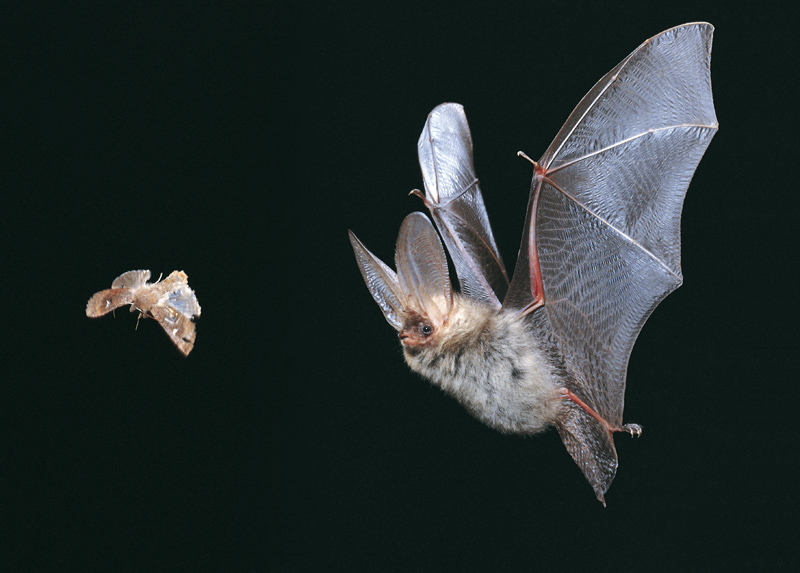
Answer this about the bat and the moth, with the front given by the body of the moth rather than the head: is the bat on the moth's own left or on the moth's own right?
on the moth's own left

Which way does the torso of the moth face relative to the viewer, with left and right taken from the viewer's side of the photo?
facing the viewer and to the left of the viewer
